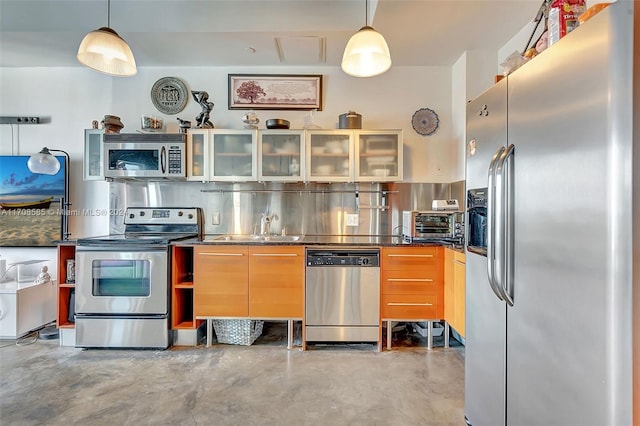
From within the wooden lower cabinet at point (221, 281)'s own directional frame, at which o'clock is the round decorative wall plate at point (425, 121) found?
The round decorative wall plate is roughly at 9 o'clock from the wooden lower cabinet.

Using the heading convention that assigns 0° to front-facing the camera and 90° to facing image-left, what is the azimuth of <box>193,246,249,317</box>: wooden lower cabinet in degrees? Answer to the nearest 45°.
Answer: approximately 0°

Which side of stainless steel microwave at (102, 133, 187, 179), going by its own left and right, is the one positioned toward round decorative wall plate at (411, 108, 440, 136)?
left

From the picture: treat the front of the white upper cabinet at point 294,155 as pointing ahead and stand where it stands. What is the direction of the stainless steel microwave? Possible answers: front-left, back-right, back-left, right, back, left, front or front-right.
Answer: right

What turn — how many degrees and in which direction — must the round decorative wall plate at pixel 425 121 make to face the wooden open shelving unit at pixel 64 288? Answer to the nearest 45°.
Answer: approximately 45° to its right

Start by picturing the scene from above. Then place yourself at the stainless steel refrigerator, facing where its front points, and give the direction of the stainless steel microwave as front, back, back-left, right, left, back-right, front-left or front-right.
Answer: front-right

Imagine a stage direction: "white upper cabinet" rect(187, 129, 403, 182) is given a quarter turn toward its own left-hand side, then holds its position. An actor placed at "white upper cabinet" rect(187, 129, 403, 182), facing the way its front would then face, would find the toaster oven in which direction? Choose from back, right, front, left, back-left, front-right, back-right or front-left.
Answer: front

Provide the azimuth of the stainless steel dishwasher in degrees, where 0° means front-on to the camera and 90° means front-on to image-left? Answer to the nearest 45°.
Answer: approximately 0°
